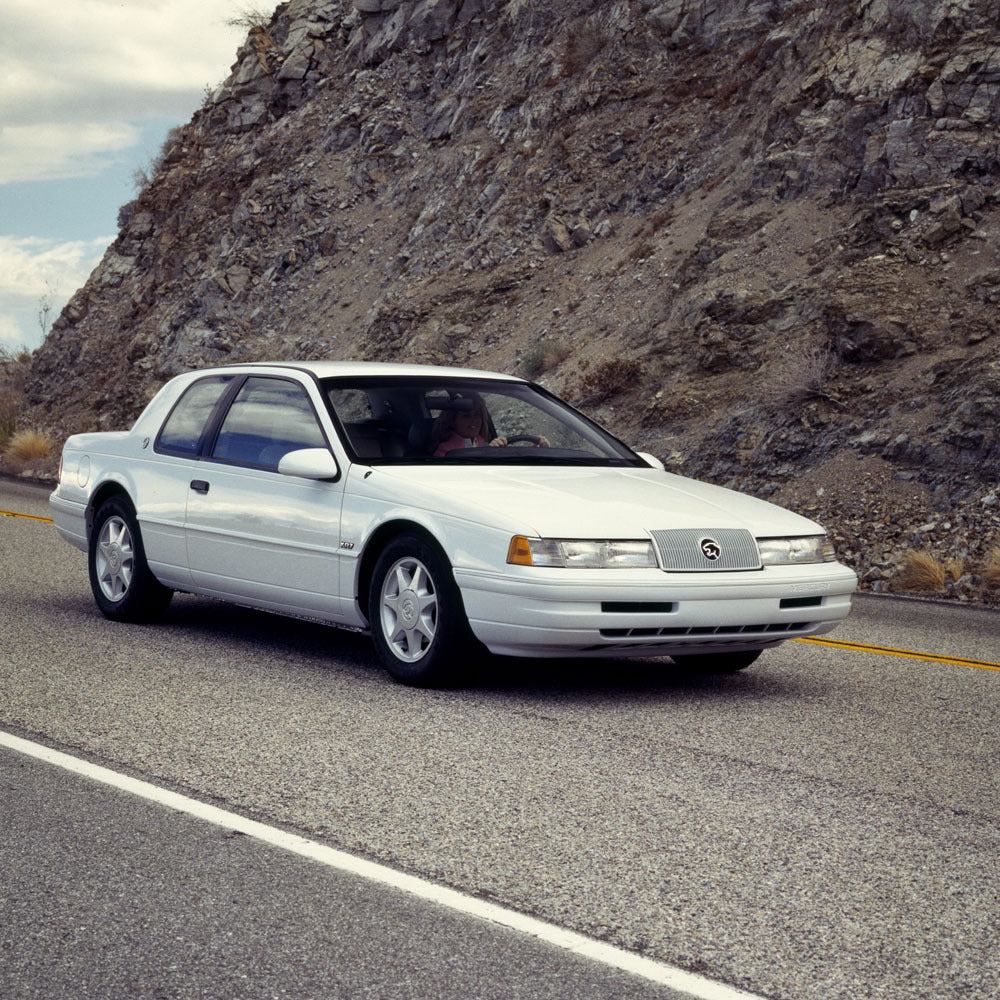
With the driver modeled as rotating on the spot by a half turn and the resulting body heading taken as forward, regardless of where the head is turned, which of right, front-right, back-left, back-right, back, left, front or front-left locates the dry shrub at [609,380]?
front-right

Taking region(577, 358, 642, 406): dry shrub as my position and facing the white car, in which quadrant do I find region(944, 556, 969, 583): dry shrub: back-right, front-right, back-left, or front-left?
front-left

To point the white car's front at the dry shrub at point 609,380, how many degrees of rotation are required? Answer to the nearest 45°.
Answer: approximately 135° to its left

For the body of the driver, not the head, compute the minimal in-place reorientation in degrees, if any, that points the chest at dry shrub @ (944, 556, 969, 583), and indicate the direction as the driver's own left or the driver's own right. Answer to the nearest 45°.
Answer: approximately 90° to the driver's own left

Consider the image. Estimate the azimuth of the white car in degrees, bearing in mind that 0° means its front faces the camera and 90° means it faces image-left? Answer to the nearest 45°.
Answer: approximately 315°

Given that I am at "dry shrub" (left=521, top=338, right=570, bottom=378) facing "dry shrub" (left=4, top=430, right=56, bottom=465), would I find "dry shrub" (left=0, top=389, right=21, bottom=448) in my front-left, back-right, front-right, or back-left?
front-right

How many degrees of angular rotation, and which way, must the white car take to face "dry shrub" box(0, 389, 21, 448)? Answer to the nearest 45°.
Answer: approximately 135° to its left

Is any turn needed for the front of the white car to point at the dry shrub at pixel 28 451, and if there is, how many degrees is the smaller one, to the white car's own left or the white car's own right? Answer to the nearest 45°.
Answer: approximately 135° to the white car's own left

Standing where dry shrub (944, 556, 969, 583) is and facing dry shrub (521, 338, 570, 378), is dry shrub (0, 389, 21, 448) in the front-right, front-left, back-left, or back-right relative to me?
front-left

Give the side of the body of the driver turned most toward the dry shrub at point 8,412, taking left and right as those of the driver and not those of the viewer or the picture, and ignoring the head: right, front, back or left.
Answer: back

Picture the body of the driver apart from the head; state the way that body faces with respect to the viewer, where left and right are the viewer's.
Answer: facing the viewer and to the right of the viewer

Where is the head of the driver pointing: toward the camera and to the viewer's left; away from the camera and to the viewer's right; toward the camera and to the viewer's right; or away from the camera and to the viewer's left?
toward the camera and to the viewer's right

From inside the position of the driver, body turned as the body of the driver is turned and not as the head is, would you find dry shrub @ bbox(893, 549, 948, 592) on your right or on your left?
on your left

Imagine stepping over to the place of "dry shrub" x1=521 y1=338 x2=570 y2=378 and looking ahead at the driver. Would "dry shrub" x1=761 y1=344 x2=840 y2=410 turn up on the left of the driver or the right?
left
